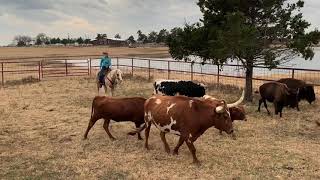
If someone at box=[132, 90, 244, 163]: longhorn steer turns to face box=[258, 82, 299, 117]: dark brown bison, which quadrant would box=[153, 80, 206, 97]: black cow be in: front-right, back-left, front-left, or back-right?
front-left

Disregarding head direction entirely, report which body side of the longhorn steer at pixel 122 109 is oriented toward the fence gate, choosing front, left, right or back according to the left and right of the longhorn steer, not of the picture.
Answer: left

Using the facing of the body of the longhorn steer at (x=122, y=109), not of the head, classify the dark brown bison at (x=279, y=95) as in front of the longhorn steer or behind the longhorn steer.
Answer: in front

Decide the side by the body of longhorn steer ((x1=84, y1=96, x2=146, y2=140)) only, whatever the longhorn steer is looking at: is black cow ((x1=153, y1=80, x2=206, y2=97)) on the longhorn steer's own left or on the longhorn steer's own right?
on the longhorn steer's own left

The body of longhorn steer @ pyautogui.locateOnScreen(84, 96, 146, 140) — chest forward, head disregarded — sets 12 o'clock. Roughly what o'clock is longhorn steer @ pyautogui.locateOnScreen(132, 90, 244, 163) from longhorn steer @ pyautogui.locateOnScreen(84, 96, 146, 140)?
longhorn steer @ pyautogui.locateOnScreen(132, 90, 244, 163) is roughly at 2 o'clock from longhorn steer @ pyautogui.locateOnScreen(84, 96, 146, 140).

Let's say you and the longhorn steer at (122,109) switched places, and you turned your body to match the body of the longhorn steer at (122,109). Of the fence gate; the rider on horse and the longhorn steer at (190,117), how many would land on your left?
2

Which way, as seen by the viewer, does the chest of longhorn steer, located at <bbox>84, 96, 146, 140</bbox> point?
to the viewer's right

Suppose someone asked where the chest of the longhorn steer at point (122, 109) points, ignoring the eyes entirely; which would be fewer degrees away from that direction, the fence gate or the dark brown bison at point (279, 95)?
the dark brown bison

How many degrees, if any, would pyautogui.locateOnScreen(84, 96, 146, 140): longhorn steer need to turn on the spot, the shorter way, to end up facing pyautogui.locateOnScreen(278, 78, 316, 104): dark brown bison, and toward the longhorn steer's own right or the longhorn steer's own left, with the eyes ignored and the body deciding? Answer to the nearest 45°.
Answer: approximately 45° to the longhorn steer's own left
